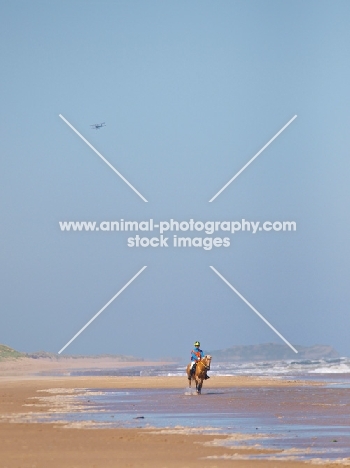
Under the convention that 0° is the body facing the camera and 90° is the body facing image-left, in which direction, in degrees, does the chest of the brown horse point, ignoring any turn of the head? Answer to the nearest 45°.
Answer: approximately 315°

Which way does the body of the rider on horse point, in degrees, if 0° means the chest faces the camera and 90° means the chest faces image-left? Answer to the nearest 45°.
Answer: approximately 315°
